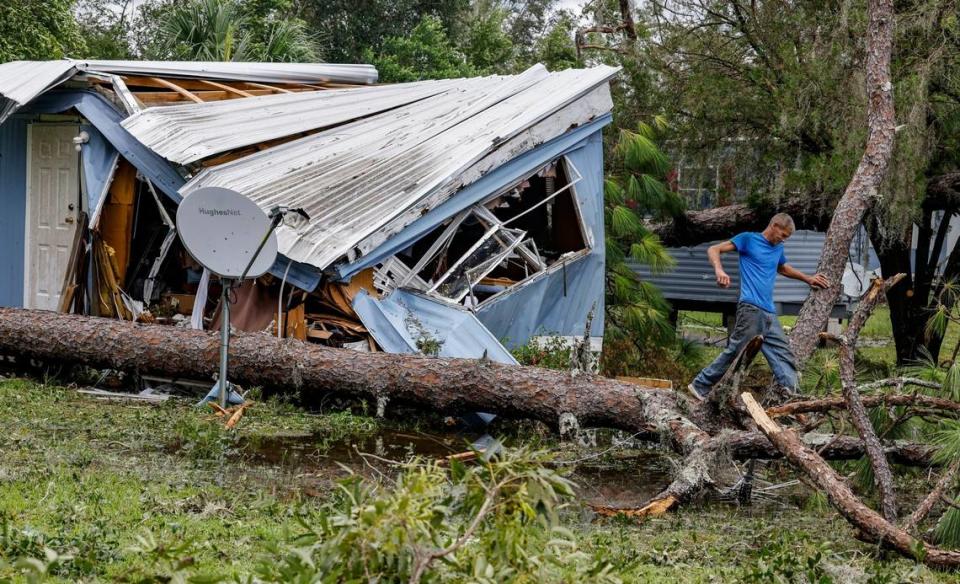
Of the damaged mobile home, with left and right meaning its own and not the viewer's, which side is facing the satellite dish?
front

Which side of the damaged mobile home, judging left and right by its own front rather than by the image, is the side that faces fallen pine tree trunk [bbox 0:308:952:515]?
front

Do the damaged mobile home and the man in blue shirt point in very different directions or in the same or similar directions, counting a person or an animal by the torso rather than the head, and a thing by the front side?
same or similar directions

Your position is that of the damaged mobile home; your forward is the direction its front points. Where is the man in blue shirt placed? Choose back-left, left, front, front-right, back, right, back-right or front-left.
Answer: front-left

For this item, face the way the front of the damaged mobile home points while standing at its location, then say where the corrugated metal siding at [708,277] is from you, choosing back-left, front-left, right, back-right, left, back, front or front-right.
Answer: back-left

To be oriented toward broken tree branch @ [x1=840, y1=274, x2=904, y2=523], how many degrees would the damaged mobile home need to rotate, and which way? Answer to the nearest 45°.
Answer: approximately 45° to its left

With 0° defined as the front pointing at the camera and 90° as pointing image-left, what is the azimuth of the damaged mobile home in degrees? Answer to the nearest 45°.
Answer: approximately 0°
